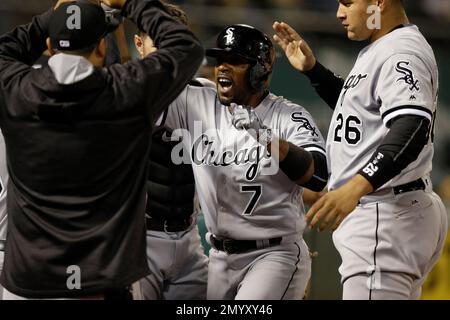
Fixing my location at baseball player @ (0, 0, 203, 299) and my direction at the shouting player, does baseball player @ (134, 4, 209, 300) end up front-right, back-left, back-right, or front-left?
front-left

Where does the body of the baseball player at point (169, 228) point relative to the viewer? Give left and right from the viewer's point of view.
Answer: facing the viewer and to the right of the viewer

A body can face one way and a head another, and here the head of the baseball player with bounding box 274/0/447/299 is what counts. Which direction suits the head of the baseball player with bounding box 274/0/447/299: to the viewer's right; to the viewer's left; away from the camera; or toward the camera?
to the viewer's left

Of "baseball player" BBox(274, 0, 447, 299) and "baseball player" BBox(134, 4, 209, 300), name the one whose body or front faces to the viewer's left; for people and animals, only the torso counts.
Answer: "baseball player" BBox(274, 0, 447, 299)

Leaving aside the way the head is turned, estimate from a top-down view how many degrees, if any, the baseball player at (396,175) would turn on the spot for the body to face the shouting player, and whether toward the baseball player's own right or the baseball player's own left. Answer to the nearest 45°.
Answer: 0° — they already face them

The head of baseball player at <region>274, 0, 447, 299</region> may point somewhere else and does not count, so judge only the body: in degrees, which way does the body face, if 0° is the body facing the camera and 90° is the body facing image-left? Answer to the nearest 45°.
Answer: approximately 90°

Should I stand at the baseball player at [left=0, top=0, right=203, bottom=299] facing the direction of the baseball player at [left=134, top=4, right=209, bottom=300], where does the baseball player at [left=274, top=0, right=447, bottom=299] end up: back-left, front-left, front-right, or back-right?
front-right

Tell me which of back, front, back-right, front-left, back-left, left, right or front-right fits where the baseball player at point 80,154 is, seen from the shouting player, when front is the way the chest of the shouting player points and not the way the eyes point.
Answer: front

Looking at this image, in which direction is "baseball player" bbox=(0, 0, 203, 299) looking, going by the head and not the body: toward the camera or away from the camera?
away from the camera
